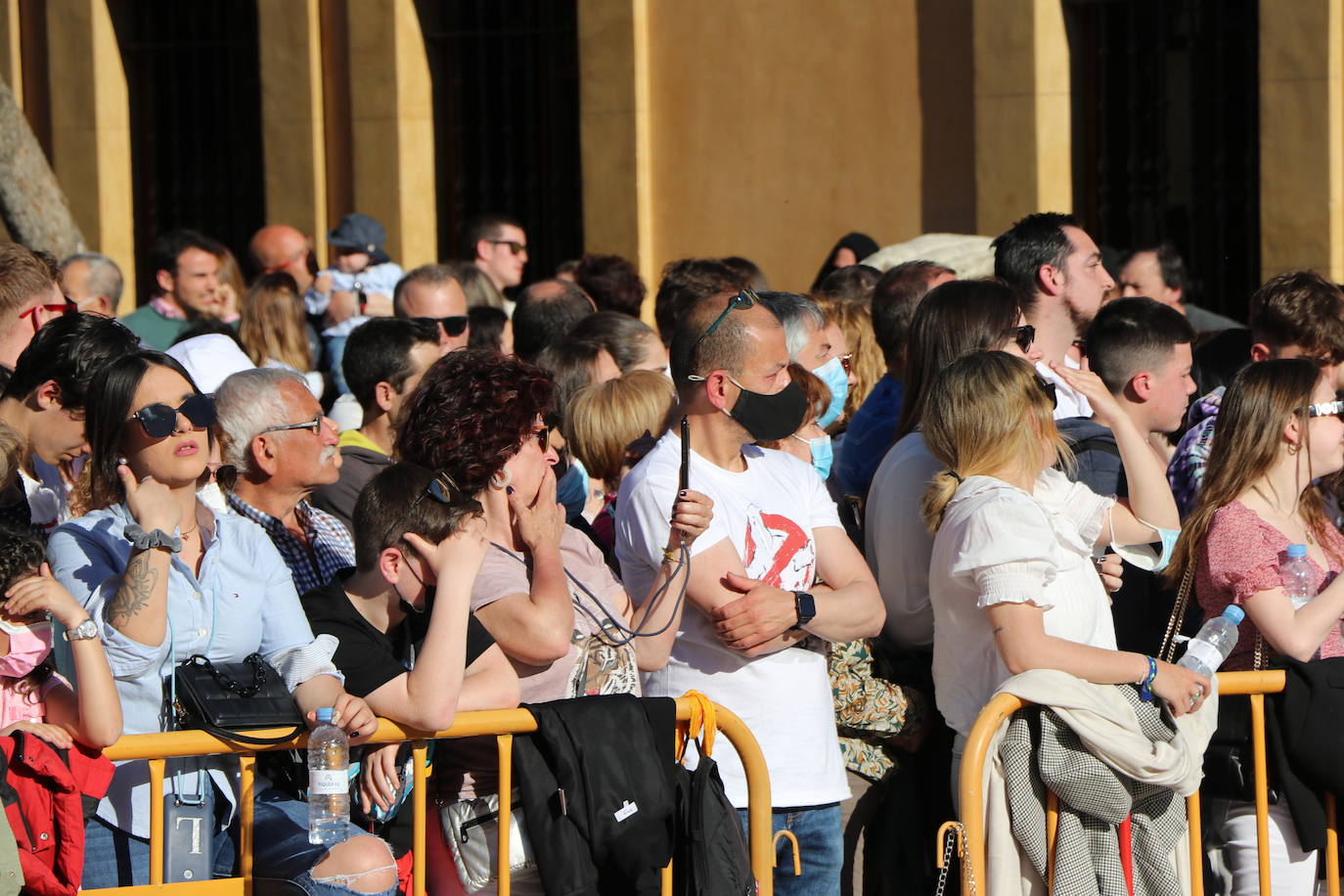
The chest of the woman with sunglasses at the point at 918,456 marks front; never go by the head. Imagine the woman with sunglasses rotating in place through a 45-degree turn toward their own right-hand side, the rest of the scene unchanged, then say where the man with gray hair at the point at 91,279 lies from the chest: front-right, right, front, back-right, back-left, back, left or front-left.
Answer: back

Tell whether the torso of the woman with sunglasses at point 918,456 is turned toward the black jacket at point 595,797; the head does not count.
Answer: no

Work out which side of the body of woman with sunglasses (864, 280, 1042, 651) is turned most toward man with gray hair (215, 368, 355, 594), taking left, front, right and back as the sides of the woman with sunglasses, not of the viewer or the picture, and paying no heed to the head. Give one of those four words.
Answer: back

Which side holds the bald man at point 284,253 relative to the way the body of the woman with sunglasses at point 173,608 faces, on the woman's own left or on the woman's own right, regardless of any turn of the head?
on the woman's own left

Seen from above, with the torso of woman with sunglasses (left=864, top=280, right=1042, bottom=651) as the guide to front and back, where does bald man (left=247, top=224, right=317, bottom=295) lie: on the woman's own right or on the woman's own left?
on the woman's own left

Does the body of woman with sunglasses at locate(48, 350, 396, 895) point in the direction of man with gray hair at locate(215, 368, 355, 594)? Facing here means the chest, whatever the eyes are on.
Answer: no

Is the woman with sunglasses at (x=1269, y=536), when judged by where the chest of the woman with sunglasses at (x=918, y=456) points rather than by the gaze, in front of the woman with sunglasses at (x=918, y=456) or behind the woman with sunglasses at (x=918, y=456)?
in front

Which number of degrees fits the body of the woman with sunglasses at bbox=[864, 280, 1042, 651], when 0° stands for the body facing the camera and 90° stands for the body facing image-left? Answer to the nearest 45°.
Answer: approximately 270°

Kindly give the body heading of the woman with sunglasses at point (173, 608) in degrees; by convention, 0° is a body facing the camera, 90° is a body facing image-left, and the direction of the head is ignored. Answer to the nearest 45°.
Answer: approximately 315°

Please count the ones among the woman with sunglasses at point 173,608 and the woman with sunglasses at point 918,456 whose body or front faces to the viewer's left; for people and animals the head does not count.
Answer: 0

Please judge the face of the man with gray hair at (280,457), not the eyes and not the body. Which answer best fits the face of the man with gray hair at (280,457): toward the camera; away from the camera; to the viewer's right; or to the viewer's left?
to the viewer's right
